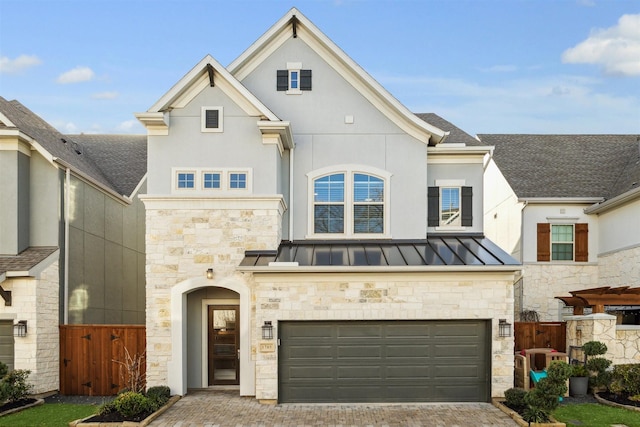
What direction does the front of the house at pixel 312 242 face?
toward the camera

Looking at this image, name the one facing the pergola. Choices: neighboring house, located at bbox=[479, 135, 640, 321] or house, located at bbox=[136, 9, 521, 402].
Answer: the neighboring house

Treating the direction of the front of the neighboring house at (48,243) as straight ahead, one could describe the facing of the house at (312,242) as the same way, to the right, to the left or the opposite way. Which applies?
the same way

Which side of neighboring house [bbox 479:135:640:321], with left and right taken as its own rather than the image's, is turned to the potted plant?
front

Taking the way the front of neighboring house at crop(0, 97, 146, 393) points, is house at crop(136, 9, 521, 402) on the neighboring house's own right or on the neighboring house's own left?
on the neighboring house's own left

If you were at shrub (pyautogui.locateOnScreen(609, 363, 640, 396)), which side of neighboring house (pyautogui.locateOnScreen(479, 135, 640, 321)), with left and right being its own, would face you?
front

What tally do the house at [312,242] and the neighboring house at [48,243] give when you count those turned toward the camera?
2

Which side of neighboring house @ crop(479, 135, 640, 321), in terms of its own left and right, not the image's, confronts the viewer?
front

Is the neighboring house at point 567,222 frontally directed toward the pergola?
yes

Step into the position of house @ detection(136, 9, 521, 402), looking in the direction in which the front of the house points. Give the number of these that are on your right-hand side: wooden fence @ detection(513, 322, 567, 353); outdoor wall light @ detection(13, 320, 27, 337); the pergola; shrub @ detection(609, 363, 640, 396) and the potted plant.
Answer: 1

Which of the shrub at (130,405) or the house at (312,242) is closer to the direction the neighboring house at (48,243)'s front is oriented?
the shrub
